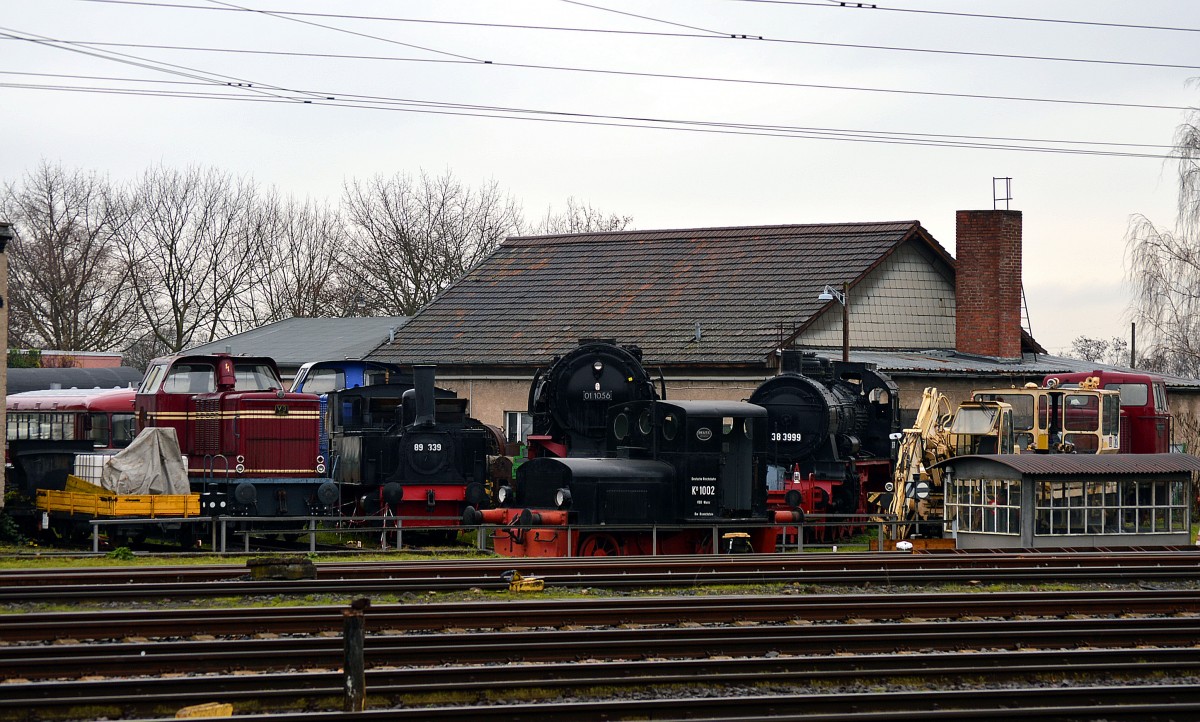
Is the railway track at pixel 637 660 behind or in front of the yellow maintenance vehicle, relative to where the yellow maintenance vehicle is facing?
in front

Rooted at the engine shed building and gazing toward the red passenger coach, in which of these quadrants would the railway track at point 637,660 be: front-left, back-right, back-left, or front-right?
front-left

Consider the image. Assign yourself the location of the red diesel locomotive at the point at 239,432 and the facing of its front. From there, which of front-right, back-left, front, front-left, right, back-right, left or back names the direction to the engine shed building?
left

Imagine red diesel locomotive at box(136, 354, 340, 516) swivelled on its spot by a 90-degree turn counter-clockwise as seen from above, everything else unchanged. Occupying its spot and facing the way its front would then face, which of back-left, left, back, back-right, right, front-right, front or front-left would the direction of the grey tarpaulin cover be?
back

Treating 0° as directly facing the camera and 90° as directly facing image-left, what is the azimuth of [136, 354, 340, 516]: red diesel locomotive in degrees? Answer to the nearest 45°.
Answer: approximately 315°

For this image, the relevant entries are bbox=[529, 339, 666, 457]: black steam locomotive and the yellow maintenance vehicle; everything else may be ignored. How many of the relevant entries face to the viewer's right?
0

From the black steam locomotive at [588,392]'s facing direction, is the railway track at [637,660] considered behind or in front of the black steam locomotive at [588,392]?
in front

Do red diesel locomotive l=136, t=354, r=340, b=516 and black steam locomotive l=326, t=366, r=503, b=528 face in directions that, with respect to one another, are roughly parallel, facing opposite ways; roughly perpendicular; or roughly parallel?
roughly parallel

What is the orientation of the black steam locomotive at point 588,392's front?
toward the camera

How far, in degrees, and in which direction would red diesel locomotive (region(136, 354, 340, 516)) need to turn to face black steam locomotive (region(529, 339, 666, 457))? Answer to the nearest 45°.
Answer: approximately 45° to its left

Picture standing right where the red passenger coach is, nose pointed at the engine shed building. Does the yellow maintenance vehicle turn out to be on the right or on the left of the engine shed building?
right
